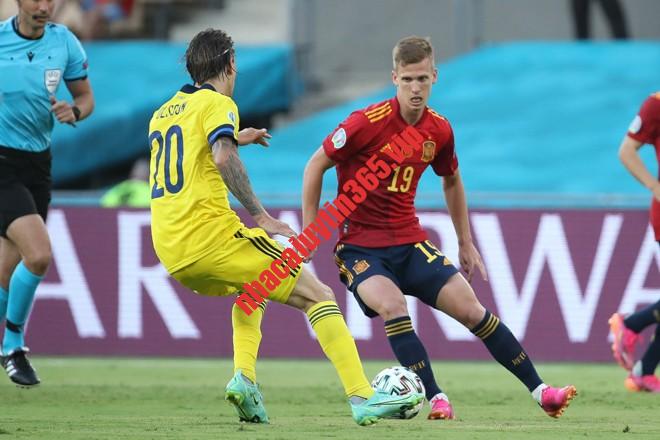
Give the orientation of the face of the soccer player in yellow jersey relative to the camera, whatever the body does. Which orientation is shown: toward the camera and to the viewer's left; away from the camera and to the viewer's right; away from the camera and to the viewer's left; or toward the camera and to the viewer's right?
away from the camera and to the viewer's right

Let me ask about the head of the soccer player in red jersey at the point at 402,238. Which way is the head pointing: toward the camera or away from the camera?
toward the camera

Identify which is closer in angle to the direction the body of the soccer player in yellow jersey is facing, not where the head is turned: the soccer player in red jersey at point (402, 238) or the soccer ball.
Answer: the soccer player in red jersey

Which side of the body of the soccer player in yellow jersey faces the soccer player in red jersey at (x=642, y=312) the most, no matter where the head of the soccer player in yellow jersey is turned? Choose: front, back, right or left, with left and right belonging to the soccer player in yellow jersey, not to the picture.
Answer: front

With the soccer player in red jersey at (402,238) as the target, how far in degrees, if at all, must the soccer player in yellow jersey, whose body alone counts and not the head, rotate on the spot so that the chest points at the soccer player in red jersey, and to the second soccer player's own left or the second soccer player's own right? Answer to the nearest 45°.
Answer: approximately 45° to the second soccer player's own right

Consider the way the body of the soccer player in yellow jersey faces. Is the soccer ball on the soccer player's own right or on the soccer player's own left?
on the soccer player's own right

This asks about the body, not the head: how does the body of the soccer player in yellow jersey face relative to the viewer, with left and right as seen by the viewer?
facing away from the viewer and to the right of the viewer
